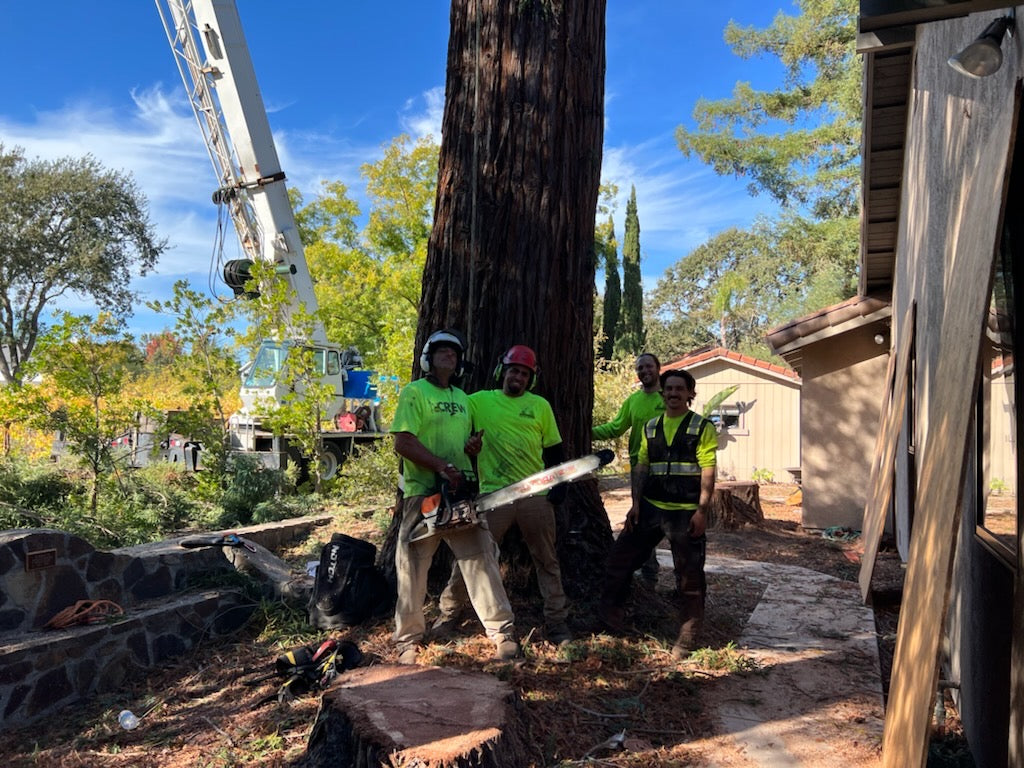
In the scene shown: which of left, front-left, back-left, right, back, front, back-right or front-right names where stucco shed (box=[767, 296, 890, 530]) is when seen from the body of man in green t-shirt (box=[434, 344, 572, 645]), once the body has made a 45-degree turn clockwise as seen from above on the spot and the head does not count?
back

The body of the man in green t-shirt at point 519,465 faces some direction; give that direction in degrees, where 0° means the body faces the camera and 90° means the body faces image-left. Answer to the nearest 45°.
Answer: approximately 0°

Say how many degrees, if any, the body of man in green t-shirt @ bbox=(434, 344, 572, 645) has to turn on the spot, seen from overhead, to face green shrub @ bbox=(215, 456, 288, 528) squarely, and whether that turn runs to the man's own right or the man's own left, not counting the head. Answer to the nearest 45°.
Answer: approximately 135° to the man's own right

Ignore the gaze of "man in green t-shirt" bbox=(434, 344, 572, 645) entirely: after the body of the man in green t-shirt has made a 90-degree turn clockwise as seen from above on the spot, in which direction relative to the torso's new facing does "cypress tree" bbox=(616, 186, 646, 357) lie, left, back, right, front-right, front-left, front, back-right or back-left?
right

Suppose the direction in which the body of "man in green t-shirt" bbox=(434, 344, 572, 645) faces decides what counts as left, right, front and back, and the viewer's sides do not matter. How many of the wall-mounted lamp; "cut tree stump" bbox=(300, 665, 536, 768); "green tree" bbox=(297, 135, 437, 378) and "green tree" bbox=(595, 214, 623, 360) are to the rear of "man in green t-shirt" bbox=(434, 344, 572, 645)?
2

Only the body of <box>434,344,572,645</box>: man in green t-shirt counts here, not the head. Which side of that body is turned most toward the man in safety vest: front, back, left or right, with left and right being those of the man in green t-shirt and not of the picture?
left

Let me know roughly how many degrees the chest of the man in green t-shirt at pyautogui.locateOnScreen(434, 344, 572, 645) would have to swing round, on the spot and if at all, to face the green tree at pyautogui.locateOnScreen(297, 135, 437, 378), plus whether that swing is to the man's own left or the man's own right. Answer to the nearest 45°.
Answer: approximately 180°

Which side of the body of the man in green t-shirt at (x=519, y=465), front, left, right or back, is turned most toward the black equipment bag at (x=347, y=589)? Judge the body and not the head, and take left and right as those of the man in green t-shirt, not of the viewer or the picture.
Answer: right

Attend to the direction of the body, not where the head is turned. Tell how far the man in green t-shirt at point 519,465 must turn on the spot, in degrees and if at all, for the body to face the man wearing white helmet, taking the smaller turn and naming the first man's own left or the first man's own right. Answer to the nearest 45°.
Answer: approximately 45° to the first man's own right
